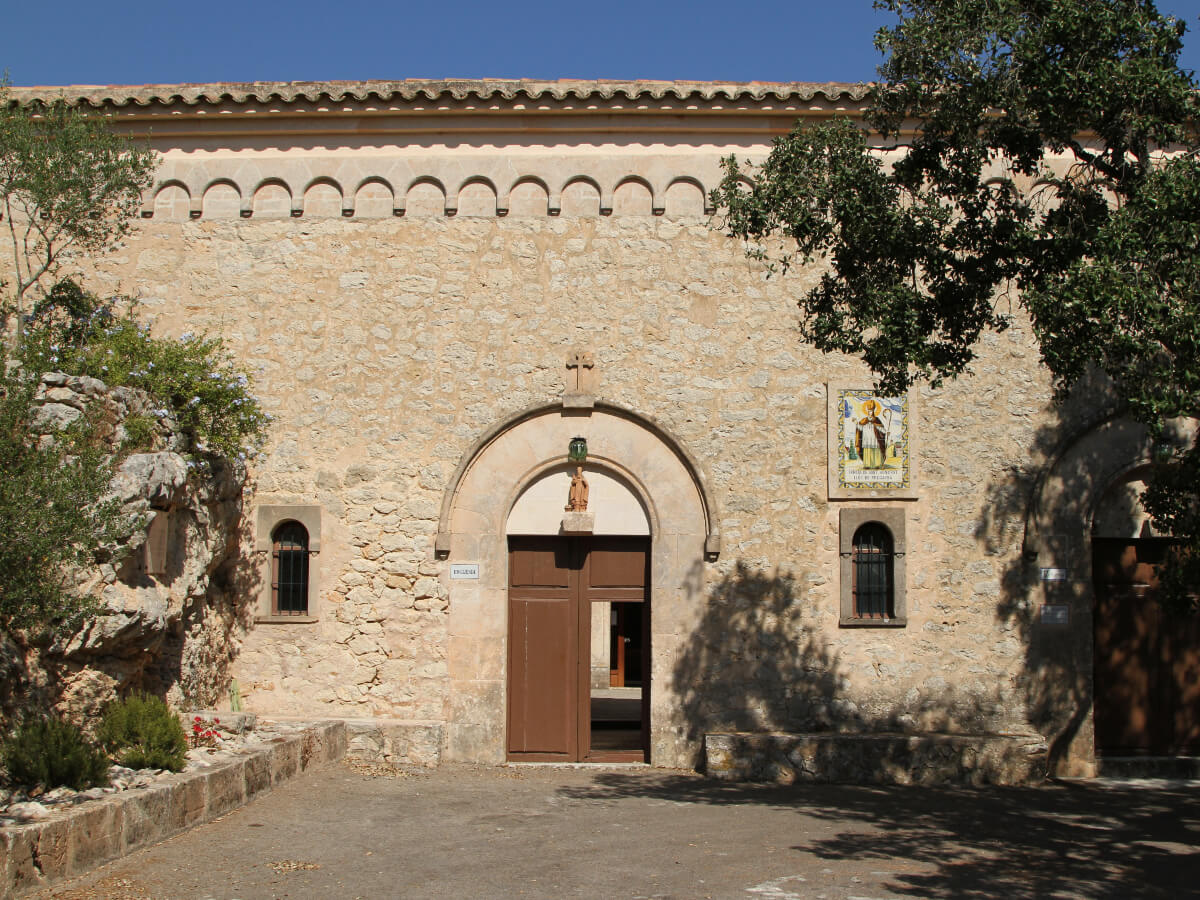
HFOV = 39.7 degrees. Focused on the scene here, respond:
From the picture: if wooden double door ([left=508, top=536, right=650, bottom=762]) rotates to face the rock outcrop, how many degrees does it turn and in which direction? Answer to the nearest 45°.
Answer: approximately 45° to its right

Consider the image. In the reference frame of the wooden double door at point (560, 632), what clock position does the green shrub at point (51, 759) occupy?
The green shrub is roughly at 1 o'clock from the wooden double door.

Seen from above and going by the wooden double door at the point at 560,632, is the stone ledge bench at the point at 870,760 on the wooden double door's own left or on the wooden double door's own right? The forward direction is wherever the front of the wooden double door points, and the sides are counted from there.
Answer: on the wooden double door's own left

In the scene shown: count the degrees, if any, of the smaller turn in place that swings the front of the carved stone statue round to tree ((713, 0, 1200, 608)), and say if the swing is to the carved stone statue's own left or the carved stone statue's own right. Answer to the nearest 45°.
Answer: approximately 45° to the carved stone statue's own left

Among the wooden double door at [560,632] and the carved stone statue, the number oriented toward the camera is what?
2

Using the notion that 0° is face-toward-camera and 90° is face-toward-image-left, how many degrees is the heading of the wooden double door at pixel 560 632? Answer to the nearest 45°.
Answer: approximately 0°
